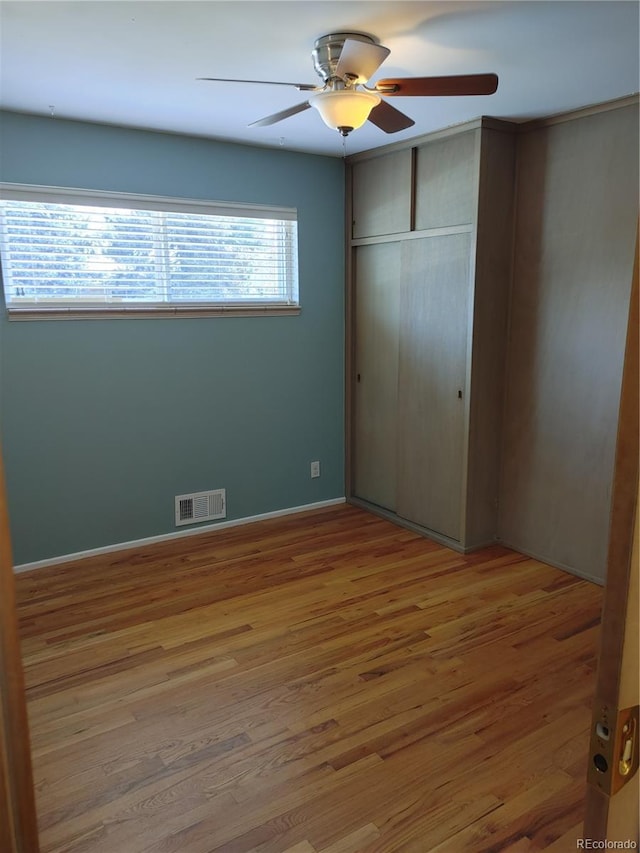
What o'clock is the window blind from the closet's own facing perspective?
The window blind is roughly at 1 o'clock from the closet.

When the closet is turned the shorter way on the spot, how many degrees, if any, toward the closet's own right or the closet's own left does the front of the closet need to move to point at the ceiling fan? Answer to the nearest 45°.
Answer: approximately 45° to the closet's own left

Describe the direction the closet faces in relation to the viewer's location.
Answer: facing the viewer and to the left of the viewer
